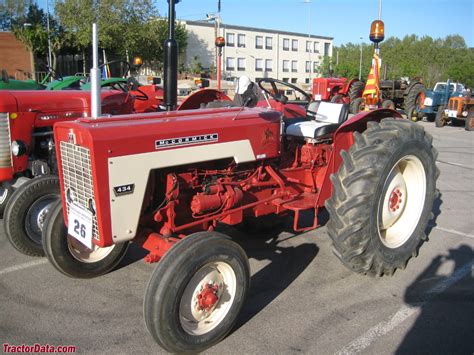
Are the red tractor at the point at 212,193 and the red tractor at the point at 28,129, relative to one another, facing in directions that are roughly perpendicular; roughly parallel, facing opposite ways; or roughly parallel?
roughly parallel

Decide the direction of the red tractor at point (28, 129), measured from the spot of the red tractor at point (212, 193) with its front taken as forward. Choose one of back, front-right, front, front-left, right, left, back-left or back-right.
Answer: right

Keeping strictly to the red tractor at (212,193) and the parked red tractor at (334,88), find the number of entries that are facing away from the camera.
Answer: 0

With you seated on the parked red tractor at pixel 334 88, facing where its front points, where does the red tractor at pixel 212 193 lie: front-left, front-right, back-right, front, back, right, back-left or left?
front-left

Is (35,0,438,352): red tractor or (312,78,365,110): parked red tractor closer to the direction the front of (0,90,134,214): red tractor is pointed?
the red tractor

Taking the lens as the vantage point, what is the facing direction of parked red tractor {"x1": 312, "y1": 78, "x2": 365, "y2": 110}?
facing the viewer and to the left of the viewer

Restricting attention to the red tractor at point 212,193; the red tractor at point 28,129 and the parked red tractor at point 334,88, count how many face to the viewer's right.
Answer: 0

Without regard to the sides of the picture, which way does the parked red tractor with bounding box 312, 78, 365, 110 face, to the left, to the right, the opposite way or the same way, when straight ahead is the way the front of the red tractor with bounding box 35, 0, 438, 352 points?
the same way

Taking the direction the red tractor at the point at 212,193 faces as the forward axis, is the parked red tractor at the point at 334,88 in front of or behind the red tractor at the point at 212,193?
behind

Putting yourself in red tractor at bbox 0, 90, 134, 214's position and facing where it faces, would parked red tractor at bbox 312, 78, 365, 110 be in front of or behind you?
behind

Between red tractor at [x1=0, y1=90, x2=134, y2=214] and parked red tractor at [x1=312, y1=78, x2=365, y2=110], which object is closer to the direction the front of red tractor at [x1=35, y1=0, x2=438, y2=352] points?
the red tractor

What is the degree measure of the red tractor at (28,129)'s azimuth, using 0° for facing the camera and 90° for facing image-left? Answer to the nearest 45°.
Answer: approximately 45°

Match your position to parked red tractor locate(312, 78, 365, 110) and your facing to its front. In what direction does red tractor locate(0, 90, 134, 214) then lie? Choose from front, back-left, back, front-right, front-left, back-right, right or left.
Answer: front-left

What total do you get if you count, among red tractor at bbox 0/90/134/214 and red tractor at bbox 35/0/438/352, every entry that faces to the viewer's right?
0
